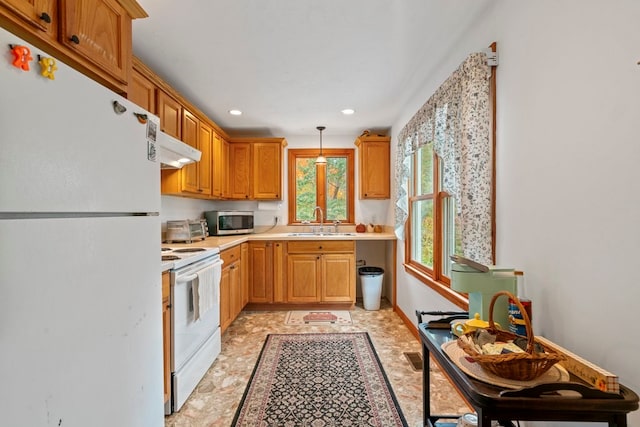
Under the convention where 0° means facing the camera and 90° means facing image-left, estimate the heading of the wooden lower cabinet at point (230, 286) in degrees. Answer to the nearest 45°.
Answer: approximately 270°

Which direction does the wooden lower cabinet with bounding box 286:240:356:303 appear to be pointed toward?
toward the camera

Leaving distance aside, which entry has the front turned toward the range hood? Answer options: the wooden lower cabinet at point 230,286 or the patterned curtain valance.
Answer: the patterned curtain valance

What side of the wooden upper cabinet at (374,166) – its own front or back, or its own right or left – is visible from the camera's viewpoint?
front

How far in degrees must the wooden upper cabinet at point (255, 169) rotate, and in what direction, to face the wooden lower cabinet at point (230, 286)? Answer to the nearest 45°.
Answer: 0° — it already faces it

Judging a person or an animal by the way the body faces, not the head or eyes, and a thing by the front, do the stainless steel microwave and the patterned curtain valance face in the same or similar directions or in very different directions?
very different directions

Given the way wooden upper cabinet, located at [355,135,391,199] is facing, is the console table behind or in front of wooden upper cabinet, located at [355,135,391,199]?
in front

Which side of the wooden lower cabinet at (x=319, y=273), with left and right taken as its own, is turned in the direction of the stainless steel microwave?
right

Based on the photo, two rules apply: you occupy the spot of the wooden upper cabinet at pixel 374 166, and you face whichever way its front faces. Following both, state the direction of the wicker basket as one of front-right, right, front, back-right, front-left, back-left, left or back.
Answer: front

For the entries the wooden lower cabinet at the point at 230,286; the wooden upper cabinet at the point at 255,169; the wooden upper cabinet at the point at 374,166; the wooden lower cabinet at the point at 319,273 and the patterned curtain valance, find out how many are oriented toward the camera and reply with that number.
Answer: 3

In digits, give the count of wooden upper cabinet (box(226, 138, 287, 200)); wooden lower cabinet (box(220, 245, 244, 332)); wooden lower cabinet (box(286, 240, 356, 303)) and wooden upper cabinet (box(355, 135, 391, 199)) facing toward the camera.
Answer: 3

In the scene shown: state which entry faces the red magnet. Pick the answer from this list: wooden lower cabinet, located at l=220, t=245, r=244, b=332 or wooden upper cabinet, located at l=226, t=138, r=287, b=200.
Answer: the wooden upper cabinet

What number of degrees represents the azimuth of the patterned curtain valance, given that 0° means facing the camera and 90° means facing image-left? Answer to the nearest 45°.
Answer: approximately 90°
